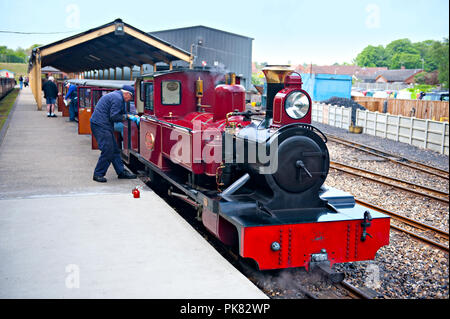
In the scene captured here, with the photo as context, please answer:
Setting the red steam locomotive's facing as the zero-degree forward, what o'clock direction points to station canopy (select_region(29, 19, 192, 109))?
The station canopy is roughly at 7 o'clock from the red steam locomotive.

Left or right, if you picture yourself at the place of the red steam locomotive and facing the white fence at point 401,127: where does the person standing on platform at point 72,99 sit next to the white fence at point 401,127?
left

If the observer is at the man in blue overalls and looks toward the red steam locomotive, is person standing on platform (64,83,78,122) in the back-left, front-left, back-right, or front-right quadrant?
back-left

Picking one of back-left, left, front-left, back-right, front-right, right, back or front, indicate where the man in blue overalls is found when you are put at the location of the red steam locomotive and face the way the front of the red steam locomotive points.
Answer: back

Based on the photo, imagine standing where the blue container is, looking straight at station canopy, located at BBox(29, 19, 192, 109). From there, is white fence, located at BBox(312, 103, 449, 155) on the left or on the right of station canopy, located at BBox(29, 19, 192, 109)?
left

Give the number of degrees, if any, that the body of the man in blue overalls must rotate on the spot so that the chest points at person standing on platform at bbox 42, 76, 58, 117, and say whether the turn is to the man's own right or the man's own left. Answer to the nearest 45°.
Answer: approximately 90° to the man's own left

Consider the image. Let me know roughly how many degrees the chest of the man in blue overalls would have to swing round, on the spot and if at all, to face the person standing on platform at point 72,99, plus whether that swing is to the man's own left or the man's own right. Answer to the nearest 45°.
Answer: approximately 90° to the man's own left

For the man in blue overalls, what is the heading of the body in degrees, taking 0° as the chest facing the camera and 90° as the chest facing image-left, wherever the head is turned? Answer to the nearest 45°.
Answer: approximately 270°

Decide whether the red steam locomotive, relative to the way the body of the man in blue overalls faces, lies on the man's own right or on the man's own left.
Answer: on the man's own right
